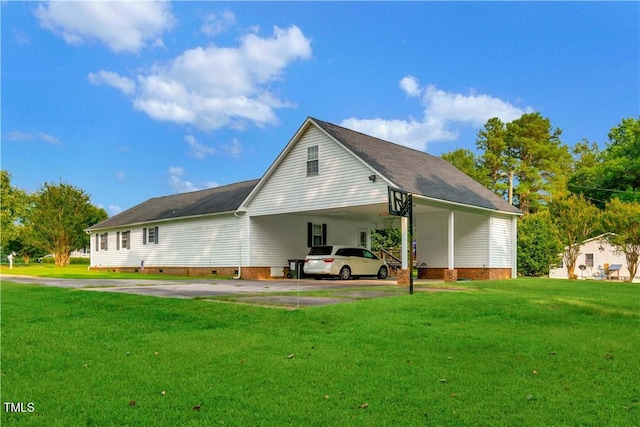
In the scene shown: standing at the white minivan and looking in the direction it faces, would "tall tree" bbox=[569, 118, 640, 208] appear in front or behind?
in front

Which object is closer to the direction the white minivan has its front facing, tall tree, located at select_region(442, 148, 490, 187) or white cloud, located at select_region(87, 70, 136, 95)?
the tall tree

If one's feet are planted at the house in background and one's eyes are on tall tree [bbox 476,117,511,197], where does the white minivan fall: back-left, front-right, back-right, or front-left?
back-left

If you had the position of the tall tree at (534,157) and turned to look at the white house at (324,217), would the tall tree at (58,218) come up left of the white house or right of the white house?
right

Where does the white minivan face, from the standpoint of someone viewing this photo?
facing away from the viewer and to the right of the viewer

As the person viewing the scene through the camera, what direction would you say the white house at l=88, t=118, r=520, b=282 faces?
facing the viewer and to the left of the viewer

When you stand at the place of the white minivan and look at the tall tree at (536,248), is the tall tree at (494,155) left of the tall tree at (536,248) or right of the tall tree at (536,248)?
left

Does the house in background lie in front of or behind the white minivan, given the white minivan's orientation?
in front

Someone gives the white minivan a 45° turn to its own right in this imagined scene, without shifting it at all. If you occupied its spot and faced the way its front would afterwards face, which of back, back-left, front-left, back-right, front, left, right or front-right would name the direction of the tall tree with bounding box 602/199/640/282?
front
